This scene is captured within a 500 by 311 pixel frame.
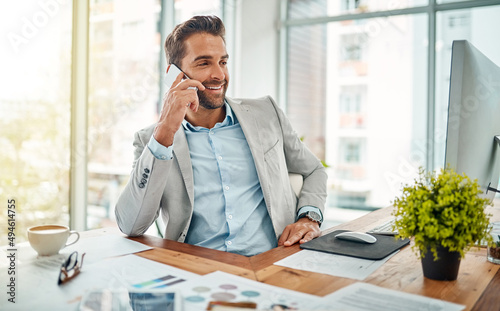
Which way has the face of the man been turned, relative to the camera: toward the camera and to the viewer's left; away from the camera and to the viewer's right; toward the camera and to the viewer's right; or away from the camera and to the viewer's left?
toward the camera and to the viewer's right

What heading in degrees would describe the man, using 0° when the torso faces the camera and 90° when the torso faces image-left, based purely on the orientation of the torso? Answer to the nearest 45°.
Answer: approximately 0°

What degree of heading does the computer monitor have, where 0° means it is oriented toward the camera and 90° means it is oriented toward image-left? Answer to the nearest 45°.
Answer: approximately 135°

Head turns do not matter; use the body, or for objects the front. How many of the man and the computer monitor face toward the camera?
1

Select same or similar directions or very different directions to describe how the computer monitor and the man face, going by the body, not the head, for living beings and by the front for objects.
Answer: very different directions
